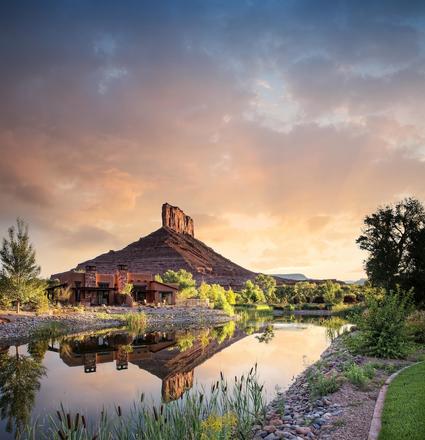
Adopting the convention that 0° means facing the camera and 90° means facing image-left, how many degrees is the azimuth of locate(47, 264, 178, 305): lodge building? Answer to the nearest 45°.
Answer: approximately 0°

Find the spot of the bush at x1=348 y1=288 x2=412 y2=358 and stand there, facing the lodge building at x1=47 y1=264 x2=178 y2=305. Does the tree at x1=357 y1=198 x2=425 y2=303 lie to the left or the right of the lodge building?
right

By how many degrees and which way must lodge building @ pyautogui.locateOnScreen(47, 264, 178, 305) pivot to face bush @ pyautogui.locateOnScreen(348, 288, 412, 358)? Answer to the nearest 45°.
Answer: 0° — it already faces it

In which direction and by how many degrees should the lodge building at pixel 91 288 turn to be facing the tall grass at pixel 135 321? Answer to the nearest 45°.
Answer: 0° — it already faces it

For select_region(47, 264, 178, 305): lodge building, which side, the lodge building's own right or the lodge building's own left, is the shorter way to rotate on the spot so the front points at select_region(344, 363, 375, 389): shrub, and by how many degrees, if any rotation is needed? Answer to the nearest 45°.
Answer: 0° — it already faces it

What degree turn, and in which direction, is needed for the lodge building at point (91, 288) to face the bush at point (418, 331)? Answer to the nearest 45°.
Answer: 0° — it already faces it

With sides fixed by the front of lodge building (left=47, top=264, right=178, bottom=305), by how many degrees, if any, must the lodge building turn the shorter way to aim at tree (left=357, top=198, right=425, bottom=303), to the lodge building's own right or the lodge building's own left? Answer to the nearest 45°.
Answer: approximately 45° to the lodge building's own left

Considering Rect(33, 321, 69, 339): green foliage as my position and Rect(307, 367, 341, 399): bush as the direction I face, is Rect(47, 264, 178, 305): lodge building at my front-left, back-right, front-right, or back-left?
back-left
